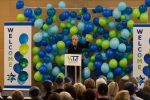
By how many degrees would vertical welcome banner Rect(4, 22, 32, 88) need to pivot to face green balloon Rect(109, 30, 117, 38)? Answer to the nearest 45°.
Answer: approximately 90° to its left

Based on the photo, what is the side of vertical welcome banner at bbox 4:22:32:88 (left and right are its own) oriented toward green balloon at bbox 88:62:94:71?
left

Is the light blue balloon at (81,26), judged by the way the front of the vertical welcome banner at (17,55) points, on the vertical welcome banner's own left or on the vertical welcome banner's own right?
on the vertical welcome banner's own left

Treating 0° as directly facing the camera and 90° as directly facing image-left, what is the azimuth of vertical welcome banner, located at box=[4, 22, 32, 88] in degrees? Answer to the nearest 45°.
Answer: approximately 0°

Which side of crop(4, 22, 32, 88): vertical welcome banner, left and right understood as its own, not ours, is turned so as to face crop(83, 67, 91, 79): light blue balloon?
left

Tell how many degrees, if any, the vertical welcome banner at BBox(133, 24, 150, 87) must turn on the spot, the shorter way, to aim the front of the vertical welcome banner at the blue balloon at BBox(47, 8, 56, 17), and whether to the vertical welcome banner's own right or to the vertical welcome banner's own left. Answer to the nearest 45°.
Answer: approximately 90° to the vertical welcome banner's own right

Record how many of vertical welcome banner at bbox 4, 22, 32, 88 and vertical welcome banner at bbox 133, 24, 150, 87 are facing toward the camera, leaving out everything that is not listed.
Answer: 2
